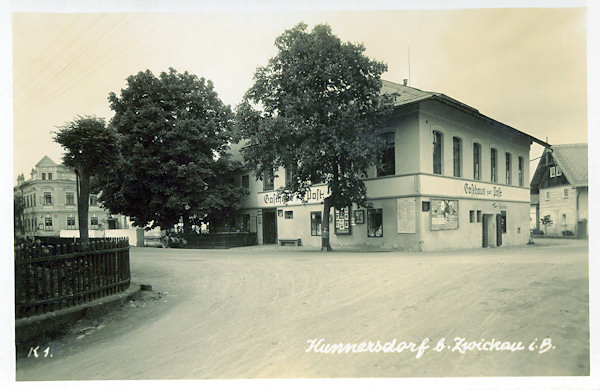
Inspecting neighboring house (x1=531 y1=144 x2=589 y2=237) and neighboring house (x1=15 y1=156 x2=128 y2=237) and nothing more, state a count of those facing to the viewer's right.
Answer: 0

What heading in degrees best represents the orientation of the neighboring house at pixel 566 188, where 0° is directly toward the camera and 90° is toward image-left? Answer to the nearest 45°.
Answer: approximately 45°

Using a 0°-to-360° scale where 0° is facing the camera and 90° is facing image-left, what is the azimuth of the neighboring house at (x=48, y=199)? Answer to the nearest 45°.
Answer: approximately 0°

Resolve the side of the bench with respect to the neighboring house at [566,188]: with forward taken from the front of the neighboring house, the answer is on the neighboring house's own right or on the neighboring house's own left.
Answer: on the neighboring house's own right
